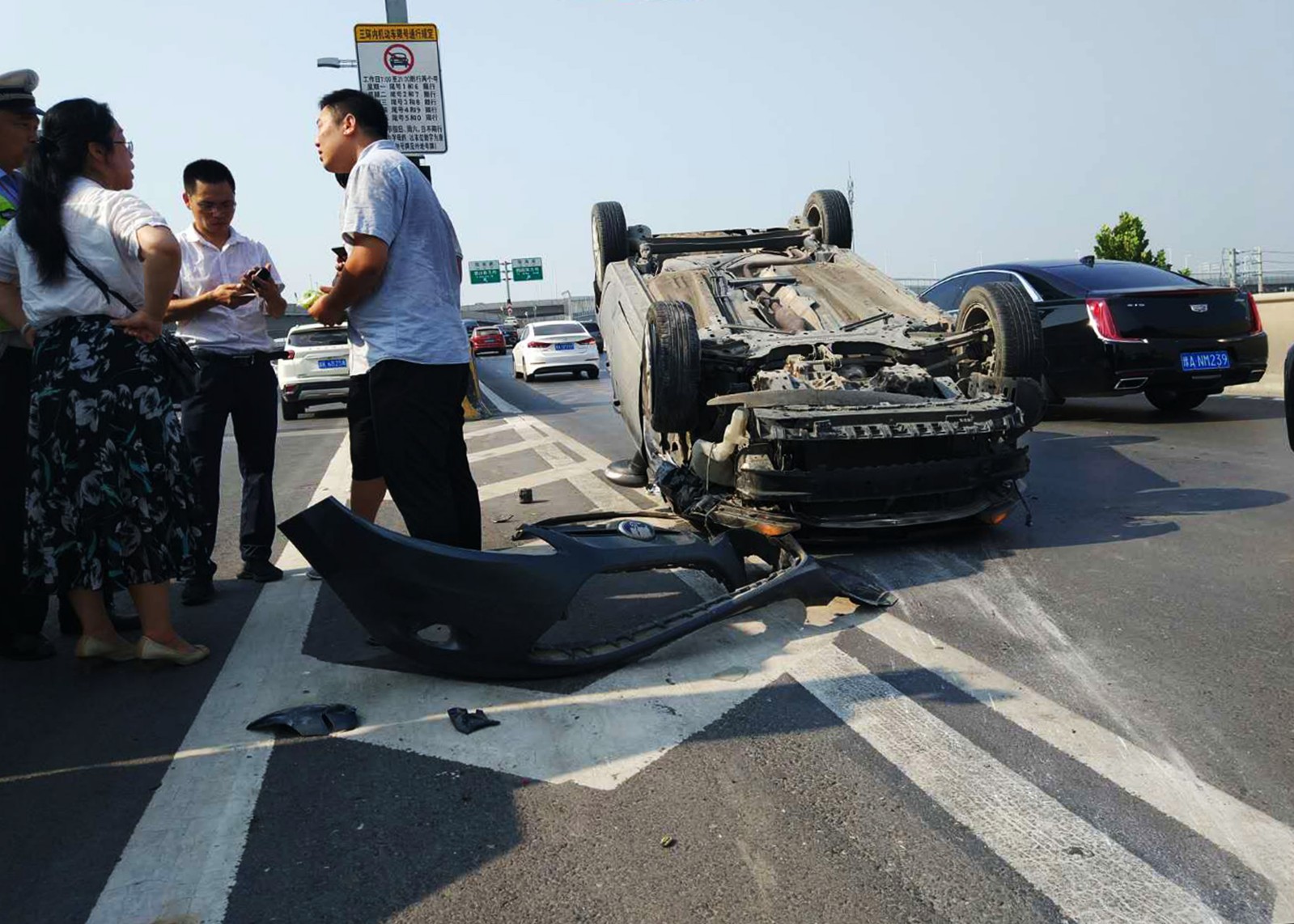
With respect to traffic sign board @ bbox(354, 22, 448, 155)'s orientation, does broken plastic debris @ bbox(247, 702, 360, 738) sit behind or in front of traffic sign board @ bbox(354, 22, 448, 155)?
in front

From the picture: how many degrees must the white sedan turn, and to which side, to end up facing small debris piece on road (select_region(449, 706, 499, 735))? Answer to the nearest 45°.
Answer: approximately 180°

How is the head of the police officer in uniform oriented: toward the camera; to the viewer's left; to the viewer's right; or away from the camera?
to the viewer's right

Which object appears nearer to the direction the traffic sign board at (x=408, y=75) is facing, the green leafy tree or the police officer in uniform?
the police officer in uniform

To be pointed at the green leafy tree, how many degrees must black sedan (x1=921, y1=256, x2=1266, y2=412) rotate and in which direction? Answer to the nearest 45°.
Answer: approximately 45° to its right

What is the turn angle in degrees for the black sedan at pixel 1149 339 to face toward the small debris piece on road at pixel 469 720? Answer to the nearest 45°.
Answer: approximately 135° to its left

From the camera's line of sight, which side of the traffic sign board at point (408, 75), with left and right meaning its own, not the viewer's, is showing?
front

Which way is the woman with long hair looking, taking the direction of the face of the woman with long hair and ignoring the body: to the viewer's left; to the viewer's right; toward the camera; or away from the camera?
to the viewer's right

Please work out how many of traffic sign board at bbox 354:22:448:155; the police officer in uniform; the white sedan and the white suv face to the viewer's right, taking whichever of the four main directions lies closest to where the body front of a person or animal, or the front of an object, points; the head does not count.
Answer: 1

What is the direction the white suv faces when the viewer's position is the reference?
facing away from the viewer

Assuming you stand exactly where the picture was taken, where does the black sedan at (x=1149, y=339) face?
facing away from the viewer and to the left of the viewer

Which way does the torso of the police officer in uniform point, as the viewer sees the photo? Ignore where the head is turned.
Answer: to the viewer's right

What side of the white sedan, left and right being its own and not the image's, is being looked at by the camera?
back

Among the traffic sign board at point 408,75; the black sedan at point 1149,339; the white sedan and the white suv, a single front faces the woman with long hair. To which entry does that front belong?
the traffic sign board

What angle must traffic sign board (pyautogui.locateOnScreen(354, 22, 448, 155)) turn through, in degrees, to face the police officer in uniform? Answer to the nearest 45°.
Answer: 0° — it already faces them

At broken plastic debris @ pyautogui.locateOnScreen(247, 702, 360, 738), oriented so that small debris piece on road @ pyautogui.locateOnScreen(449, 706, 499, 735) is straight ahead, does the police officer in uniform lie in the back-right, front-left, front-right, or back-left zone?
back-left
